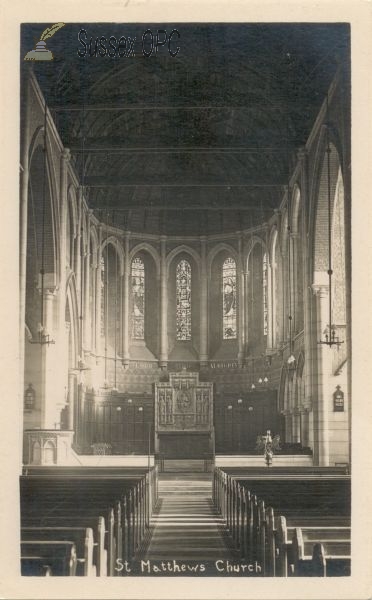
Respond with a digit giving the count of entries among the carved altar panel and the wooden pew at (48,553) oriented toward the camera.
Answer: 1

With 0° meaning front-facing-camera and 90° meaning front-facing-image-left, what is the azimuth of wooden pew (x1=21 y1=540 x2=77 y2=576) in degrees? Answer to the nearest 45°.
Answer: approximately 180°

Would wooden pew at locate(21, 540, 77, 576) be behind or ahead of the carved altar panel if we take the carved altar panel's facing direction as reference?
ahead

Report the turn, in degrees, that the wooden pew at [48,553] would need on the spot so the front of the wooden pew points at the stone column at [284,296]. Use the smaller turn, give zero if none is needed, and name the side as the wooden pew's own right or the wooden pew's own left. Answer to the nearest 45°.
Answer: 0° — it already faces it

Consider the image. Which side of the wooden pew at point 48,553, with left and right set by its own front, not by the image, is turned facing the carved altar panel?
front

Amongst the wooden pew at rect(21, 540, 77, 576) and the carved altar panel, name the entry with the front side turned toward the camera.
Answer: the carved altar panel

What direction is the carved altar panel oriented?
toward the camera

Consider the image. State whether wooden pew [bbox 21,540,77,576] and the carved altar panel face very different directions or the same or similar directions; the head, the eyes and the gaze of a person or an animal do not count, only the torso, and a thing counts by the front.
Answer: very different directions
